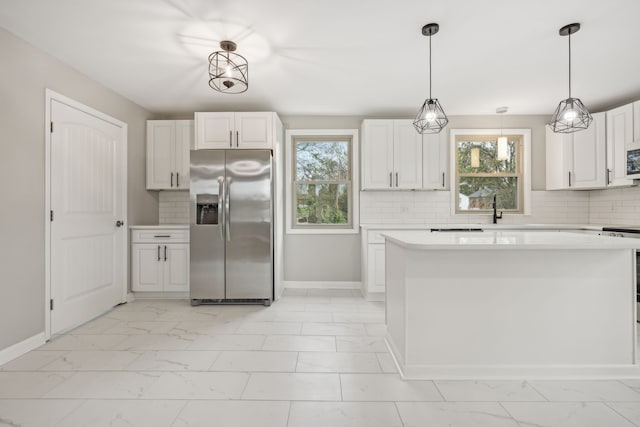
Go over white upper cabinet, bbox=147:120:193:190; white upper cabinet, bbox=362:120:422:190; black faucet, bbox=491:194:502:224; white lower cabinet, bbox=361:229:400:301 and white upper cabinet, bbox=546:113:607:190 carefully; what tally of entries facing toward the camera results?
5

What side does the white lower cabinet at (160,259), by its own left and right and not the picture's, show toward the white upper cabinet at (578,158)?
left

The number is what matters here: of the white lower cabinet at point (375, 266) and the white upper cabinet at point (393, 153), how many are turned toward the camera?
2

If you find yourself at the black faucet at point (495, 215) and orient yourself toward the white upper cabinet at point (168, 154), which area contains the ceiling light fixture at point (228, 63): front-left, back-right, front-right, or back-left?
front-left

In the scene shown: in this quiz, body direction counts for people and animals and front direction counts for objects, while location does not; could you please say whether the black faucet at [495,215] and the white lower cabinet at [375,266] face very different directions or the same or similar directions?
same or similar directions

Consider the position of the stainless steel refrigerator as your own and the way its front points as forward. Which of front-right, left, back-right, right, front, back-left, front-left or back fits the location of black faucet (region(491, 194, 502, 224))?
left

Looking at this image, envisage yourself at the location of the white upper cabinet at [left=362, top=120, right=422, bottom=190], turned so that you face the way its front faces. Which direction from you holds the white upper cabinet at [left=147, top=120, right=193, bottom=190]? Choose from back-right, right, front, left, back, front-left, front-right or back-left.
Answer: right

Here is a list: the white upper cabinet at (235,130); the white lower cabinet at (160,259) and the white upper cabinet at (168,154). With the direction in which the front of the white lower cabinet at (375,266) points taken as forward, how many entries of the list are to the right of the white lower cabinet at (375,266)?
3

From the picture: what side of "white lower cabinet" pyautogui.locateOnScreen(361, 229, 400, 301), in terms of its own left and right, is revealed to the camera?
front

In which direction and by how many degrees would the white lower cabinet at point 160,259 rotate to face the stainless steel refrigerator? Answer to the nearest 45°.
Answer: approximately 45° to its left

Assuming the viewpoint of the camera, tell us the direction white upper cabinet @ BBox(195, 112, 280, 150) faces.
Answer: facing the viewer

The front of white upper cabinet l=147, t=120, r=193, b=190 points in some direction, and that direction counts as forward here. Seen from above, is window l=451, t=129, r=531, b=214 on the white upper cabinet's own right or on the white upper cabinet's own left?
on the white upper cabinet's own left

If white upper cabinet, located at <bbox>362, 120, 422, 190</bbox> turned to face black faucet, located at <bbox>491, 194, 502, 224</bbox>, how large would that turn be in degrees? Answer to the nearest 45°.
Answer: approximately 90° to its left

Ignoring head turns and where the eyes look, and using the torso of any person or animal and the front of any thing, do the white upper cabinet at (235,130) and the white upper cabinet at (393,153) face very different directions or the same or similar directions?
same or similar directions

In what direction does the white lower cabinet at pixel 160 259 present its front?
toward the camera

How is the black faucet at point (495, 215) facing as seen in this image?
toward the camera

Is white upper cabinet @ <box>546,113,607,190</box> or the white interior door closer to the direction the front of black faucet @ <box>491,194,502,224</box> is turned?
the white interior door

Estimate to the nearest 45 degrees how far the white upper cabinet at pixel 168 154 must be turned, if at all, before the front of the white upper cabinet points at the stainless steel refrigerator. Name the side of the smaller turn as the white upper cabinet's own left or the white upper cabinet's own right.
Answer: approximately 45° to the white upper cabinet's own left

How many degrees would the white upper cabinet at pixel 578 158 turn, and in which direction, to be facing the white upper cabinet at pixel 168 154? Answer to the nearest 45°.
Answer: approximately 45° to its right

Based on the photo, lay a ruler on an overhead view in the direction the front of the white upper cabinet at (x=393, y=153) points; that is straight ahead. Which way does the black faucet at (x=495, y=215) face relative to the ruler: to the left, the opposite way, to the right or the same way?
the same way

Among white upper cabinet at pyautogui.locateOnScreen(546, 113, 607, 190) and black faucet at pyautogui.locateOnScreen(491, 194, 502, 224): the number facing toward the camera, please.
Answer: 2
